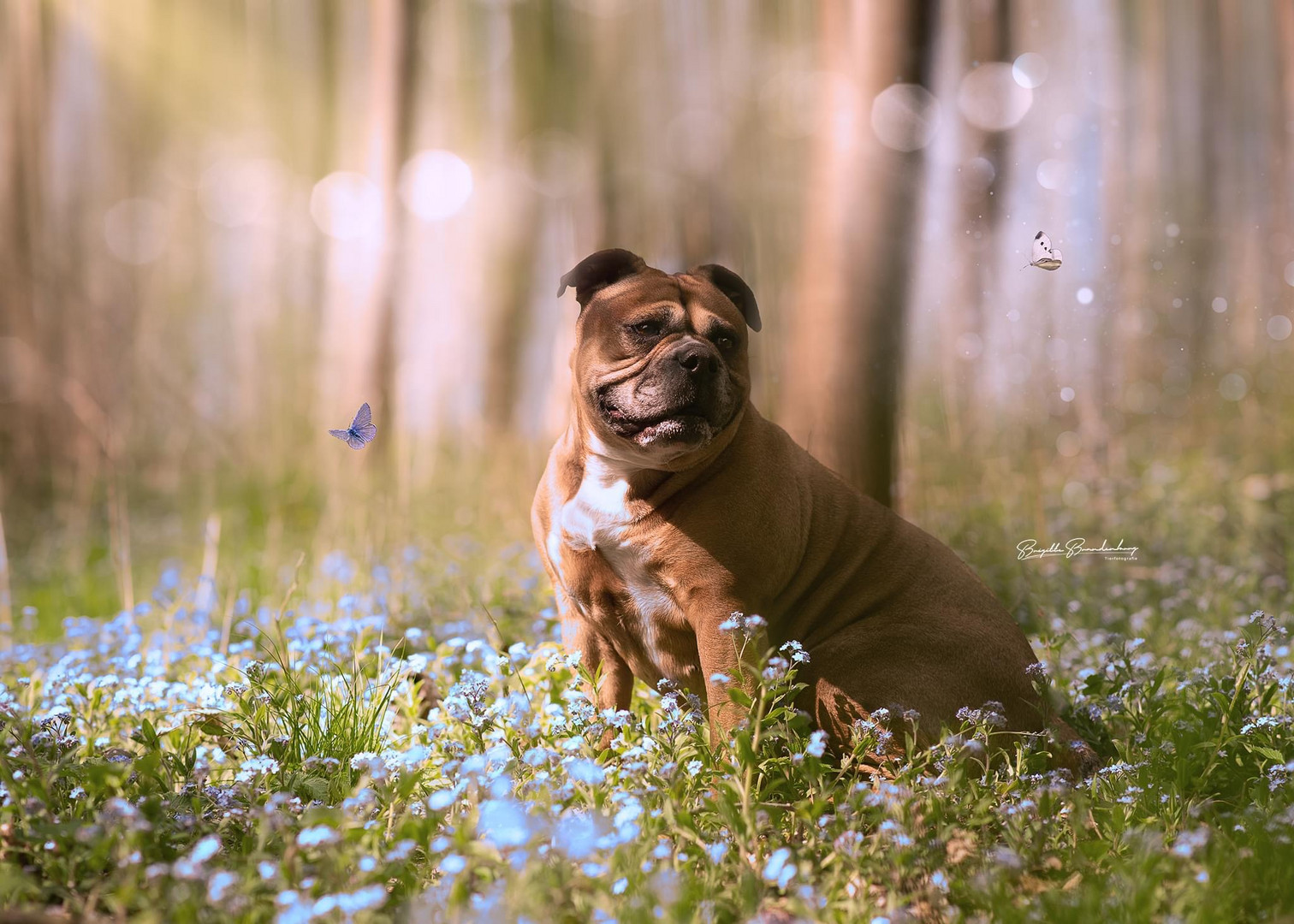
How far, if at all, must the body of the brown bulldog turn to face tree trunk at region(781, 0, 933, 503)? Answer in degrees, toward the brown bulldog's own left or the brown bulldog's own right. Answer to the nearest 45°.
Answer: approximately 135° to the brown bulldog's own right

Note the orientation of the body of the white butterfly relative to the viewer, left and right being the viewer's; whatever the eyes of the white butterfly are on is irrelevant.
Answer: facing to the left of the viewer

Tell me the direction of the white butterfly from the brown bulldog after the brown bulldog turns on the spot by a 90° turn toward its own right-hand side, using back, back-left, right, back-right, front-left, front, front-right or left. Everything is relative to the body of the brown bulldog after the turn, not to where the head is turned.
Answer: right

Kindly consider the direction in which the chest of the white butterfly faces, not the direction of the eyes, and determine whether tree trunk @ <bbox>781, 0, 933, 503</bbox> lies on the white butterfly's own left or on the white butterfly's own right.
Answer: on the white butterfly's own right

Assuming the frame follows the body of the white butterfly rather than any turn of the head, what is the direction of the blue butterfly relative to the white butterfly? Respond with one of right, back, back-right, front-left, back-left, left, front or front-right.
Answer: front-left

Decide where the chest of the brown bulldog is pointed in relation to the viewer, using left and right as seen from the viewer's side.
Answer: facing the viewer and to the left of the viewer
